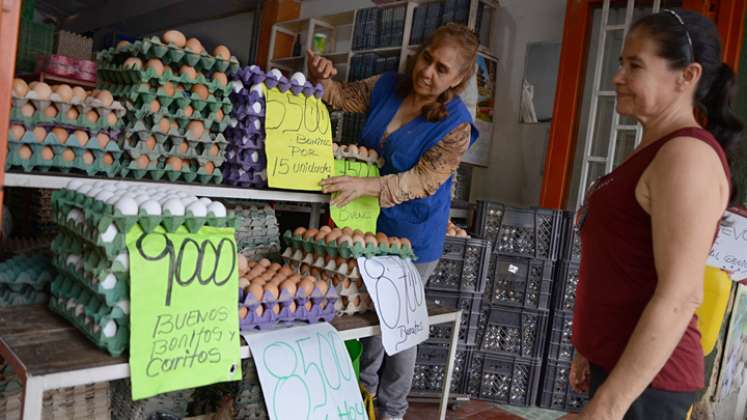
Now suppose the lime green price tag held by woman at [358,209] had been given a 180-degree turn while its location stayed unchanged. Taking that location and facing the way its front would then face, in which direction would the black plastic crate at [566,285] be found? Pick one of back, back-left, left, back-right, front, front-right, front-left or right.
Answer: front-right

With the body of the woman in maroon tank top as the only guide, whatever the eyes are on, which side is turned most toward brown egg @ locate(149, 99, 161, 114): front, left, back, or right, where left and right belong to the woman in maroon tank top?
front

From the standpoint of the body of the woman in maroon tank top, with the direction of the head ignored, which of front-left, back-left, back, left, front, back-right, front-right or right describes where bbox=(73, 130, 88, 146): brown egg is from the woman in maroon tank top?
front

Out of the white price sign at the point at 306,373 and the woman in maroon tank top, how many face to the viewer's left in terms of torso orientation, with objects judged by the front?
1

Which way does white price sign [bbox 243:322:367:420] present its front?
toward the camera

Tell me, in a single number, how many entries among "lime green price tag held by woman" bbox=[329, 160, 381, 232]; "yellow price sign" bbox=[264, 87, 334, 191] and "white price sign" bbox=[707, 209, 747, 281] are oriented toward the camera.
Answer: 3

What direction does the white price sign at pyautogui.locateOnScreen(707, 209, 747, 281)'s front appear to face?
toward the camera

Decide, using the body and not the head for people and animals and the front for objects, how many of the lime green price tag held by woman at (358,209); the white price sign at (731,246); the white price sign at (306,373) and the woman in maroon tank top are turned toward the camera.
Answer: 3

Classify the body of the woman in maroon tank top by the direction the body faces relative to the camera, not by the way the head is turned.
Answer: to the viewer's left

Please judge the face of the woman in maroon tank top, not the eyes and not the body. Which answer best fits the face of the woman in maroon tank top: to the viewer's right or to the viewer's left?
to the viewer's left

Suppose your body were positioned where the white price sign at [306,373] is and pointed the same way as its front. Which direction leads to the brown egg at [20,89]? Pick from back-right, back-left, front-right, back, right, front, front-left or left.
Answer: right
